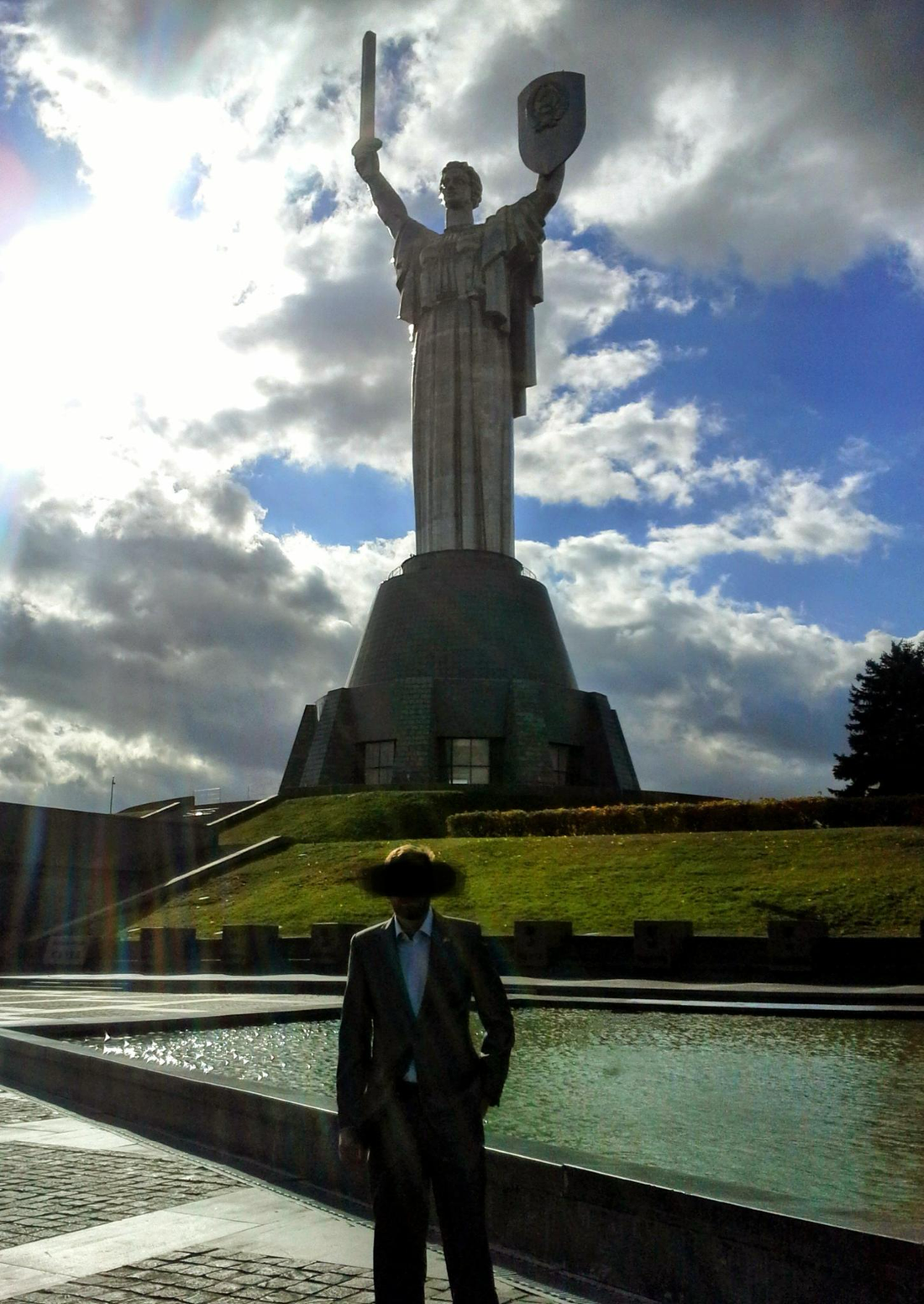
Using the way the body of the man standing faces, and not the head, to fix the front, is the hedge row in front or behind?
behind

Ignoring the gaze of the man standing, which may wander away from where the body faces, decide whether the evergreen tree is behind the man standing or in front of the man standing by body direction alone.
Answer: behind

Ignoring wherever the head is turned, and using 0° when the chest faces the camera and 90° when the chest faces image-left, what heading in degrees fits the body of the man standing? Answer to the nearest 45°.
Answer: approximately 0°

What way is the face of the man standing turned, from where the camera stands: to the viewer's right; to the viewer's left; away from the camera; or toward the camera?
toward the camera

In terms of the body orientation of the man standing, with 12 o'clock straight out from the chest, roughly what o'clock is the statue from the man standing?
The statue is roughly at 6 o'clock from the man standing.
